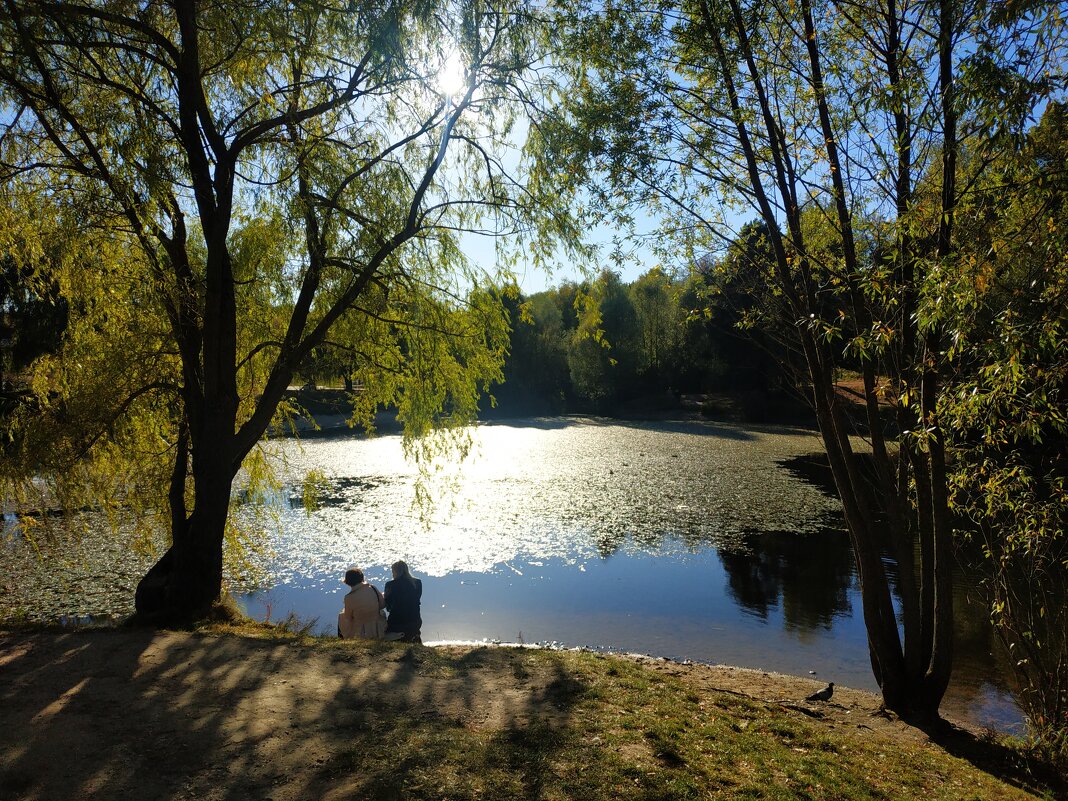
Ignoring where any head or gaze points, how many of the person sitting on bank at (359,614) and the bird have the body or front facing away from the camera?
1

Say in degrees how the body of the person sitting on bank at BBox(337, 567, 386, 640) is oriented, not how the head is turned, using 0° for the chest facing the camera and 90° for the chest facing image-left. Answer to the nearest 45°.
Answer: approximately 180°

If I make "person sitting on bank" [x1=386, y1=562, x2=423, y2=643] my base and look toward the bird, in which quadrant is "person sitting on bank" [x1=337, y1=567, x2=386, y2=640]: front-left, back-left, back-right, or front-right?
back-right

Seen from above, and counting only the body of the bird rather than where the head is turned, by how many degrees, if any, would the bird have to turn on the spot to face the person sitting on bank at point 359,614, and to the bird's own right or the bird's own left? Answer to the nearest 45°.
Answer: approximately 180°

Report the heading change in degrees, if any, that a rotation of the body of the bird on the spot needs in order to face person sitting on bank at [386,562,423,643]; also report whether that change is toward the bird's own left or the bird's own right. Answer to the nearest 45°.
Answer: approximately 180°

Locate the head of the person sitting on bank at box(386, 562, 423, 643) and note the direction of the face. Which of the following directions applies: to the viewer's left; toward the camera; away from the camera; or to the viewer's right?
away from the camera

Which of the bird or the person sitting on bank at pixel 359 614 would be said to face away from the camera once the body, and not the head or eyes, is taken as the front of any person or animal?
the person sitting on bank

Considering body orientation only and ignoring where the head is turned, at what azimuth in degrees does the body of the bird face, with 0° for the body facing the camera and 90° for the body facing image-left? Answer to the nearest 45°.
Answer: approximately 270°
